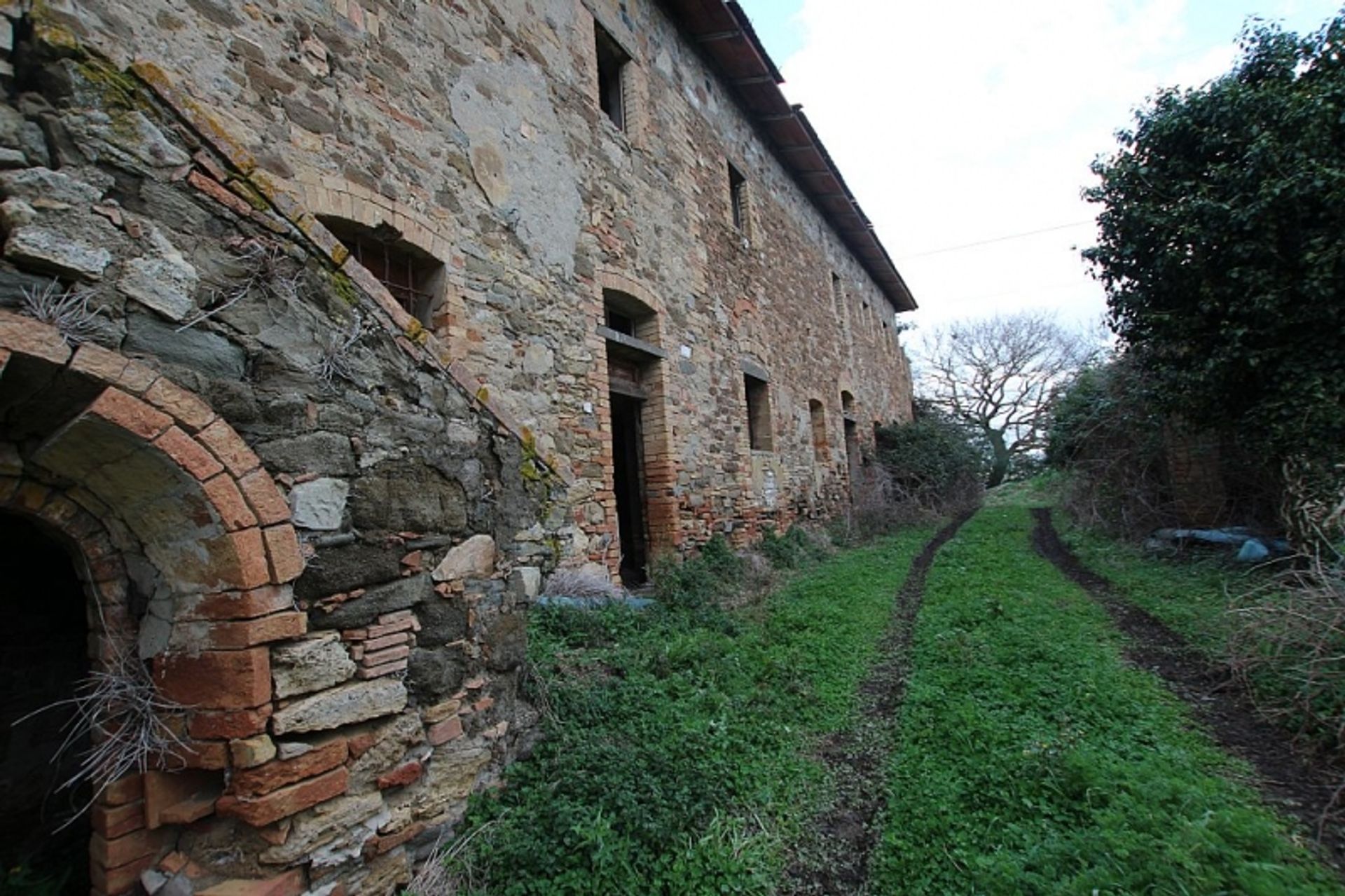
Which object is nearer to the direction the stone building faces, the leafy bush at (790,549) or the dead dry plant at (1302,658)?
the dead dry plant

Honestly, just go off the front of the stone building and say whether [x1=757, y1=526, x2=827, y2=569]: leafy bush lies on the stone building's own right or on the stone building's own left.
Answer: on the stone building's own left

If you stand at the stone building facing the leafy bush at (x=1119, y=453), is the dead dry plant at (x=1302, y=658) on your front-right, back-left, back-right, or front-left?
front-right

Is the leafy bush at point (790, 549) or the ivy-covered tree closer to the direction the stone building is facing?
the ivy-covered tree

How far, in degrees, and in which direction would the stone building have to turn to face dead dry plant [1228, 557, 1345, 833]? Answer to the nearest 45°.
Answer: approximately 45° to its right

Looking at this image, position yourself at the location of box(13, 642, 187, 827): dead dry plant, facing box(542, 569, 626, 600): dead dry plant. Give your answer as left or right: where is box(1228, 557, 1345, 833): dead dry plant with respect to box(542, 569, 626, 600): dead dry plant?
right

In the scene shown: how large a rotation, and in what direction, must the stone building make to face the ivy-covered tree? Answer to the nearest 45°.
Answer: approximately 45° to its left

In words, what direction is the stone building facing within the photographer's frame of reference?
facing the viewer and to the right of the viewer

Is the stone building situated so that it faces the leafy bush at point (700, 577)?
no
